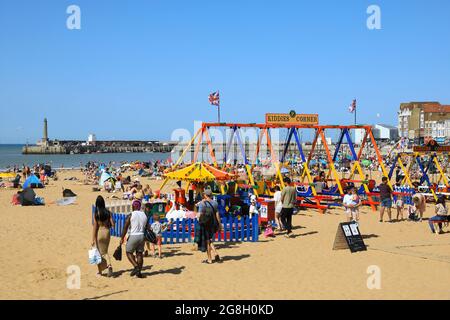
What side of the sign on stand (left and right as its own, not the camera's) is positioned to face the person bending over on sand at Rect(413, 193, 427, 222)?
left

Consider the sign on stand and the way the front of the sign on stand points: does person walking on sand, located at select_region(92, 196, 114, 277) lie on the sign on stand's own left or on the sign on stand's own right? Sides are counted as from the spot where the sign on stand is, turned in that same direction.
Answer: on the sign on stand's own right

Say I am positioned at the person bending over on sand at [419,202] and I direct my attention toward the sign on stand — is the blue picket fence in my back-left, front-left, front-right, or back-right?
front-right

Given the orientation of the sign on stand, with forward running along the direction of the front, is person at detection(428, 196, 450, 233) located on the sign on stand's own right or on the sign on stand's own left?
on the sign on stand's own left

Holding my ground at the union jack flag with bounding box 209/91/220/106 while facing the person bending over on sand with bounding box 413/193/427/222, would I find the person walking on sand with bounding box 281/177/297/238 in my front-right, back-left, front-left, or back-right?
front-right

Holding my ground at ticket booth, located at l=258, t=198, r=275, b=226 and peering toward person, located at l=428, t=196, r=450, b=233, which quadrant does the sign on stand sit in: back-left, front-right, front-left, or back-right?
front-right

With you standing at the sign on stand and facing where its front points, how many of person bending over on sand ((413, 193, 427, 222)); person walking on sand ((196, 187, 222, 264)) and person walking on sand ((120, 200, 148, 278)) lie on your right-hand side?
2
